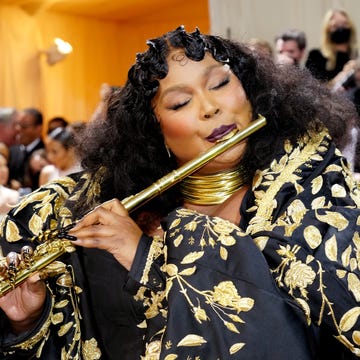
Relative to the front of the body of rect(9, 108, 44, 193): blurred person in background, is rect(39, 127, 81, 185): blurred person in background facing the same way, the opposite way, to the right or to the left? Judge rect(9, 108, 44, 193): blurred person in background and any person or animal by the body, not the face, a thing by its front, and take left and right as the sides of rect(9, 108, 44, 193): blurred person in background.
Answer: the same way

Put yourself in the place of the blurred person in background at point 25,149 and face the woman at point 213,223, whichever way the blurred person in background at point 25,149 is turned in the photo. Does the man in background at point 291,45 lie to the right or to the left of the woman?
left

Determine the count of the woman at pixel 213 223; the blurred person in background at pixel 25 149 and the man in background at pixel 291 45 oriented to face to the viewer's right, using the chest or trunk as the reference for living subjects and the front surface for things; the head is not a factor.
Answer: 0

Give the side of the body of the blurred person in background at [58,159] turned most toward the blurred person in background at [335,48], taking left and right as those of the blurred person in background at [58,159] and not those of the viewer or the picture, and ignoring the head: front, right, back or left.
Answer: left

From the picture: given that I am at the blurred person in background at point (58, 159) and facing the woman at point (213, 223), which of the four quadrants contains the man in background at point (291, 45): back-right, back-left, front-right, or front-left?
front-left

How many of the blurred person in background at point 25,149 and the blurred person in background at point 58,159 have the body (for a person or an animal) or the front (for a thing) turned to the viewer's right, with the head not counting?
0

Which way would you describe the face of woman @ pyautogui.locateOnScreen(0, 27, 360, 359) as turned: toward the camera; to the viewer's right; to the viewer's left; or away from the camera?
toward the camera

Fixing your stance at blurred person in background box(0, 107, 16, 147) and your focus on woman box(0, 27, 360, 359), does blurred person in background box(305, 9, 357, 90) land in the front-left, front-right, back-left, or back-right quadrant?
front-left

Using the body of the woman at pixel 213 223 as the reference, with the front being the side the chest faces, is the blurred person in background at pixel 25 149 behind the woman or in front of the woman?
behind

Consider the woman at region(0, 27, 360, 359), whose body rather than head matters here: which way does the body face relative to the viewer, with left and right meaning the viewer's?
facing the viewer

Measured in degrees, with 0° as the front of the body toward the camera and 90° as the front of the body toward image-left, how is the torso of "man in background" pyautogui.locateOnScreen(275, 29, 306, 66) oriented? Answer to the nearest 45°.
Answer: approximately 45°
